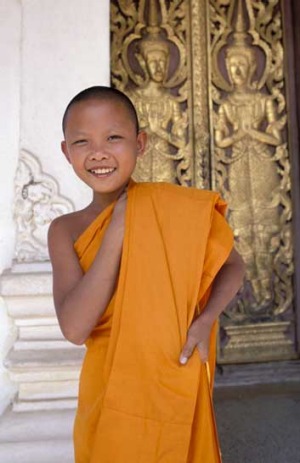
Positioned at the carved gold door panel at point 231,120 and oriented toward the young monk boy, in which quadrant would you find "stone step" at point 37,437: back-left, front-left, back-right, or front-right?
front-right

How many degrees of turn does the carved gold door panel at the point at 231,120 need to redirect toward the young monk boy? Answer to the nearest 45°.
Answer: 0° — it already faces them

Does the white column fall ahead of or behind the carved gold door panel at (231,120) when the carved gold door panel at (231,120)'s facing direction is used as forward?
ahead

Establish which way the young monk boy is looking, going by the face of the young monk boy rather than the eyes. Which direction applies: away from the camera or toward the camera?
toward the camera

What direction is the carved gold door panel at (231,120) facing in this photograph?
toward the camera
